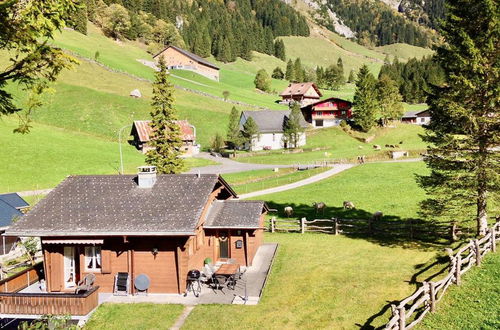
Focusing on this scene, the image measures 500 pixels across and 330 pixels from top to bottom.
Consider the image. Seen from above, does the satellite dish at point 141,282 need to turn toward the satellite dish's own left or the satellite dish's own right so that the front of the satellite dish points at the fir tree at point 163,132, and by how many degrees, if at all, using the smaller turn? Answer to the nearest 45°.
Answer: approximately 180°

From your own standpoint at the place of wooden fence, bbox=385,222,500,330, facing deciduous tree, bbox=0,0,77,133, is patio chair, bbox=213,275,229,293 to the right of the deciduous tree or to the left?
right

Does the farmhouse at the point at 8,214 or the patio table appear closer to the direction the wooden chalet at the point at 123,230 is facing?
the patio table

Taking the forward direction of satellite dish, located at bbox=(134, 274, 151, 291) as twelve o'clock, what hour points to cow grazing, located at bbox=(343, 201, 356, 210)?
The cow grazing is roughly at 8 o'clock from the satellite dish.

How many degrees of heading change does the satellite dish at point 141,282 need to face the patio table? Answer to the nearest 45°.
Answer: approximately 90° to its left

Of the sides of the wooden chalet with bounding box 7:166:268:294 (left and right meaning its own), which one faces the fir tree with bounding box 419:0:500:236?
left

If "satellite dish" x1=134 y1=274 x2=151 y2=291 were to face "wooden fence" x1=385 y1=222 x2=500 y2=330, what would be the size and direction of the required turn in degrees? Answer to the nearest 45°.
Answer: approximately 45° to its left
